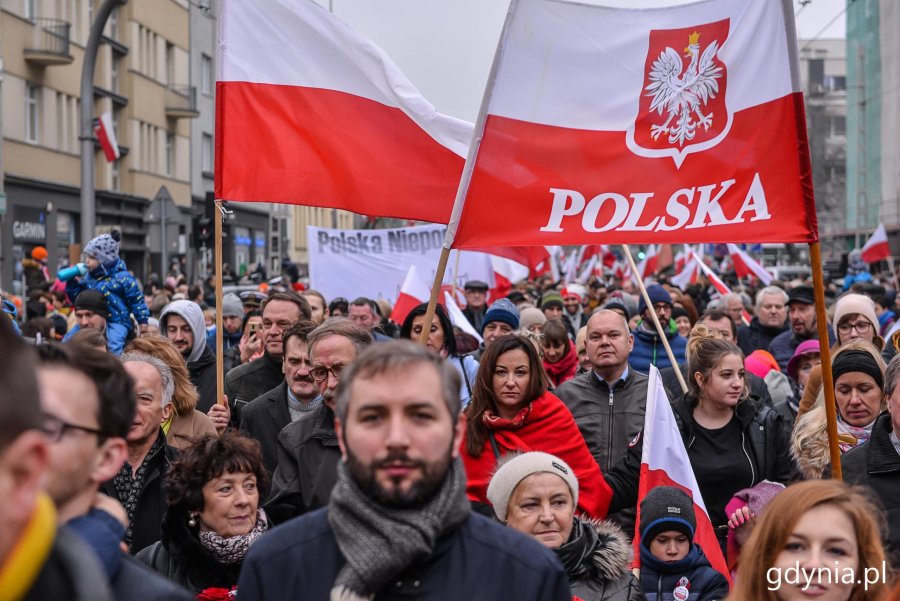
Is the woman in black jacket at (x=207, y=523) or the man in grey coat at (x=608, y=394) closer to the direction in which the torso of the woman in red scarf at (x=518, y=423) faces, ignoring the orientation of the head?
the woman in black jacket

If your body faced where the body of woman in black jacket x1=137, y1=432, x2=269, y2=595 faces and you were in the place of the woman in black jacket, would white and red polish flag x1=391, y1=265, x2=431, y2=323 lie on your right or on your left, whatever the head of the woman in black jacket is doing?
on your left

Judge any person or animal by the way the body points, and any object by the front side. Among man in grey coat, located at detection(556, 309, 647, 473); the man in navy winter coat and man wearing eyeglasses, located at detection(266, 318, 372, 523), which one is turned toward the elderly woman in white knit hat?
the man in grey coat

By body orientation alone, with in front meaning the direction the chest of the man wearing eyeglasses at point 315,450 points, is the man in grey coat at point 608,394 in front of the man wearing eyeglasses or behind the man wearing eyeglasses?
behind

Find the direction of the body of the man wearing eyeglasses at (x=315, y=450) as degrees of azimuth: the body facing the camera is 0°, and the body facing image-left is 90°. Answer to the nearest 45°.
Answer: approximately 45°

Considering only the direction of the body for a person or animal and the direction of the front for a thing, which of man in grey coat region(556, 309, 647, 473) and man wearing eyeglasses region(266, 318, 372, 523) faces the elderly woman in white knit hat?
the man in grey coat

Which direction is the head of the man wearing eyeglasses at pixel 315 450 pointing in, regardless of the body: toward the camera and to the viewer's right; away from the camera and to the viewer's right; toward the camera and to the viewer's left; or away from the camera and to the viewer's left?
toward the camera and to the viewer's left
